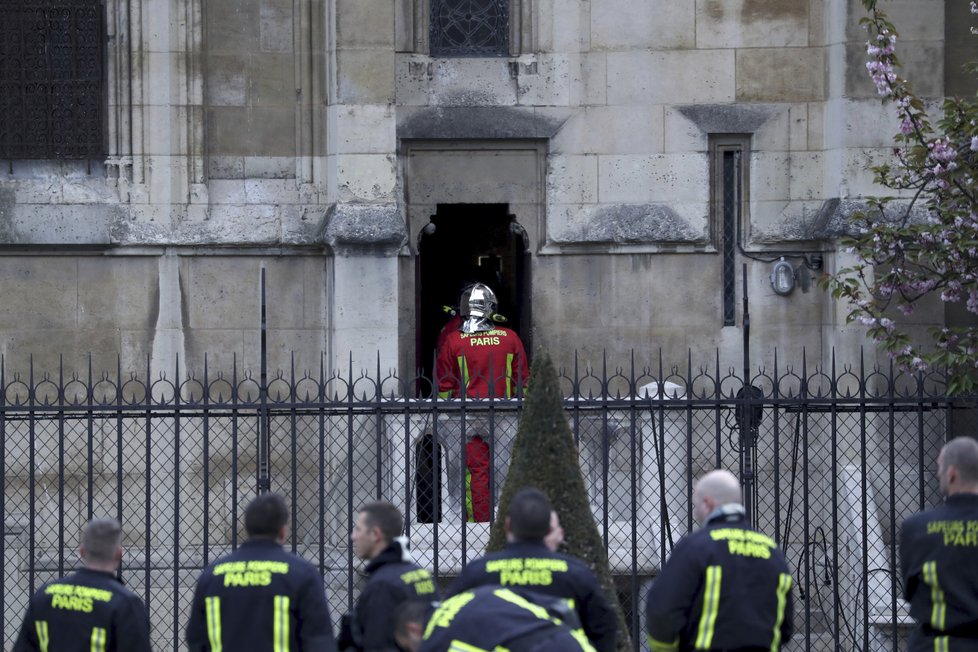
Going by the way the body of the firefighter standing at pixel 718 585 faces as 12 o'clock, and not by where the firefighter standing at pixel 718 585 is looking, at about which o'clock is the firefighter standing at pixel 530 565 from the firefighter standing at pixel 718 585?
the firefighter standing at pixel 530 565 is roughly at 10 o'clock from the firefighter standing at pixel 718 585.

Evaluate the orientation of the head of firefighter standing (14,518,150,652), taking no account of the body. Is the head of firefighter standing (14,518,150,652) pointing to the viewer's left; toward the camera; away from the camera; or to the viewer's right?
away from the camera

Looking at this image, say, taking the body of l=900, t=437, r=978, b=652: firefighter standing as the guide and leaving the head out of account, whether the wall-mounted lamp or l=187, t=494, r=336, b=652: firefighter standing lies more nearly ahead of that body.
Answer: the wall-mounted lamp

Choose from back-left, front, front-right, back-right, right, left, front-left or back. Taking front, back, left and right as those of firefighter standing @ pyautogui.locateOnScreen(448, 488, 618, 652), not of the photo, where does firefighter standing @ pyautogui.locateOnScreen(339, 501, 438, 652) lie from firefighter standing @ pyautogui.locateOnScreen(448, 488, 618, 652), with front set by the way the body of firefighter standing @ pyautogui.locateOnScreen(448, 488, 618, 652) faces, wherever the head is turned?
left

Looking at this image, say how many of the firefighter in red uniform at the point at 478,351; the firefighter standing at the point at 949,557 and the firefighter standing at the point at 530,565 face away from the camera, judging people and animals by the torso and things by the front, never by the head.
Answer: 3

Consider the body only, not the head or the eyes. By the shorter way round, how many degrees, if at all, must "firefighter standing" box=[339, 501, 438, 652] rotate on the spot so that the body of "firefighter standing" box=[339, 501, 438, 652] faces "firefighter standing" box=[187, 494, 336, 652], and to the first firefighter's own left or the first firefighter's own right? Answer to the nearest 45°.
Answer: approximately 45° to the first firefighter's own left

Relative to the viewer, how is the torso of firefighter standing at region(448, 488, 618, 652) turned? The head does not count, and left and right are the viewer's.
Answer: facing away from the viewer

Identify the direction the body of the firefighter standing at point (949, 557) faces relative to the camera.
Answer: away from the camera

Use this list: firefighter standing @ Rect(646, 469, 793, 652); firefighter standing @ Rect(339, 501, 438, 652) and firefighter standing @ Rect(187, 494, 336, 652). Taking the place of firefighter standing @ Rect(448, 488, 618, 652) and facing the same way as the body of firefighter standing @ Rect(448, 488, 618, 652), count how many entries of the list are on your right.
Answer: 1

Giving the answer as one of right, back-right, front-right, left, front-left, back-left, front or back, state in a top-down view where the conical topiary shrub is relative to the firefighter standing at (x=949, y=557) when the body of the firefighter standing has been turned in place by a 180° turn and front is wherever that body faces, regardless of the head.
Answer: back-right

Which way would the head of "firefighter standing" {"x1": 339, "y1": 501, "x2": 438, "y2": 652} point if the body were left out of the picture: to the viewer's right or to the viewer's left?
to the viewer's left

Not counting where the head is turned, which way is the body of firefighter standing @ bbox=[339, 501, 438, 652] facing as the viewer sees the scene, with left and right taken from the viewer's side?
facing away from the viewer and to the left of the viewer

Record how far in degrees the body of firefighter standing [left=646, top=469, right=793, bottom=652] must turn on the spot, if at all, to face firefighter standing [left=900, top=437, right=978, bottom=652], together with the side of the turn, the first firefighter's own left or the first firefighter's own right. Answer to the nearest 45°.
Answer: approximately 90° to the first firefighter's own right

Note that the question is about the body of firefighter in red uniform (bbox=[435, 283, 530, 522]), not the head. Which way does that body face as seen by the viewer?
away from the camera

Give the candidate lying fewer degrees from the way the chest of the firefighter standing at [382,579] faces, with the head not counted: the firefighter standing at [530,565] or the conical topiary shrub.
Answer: the conical topiary shrub

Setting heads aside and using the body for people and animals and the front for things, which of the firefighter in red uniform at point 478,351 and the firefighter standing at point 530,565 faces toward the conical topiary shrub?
the firefighter standing
